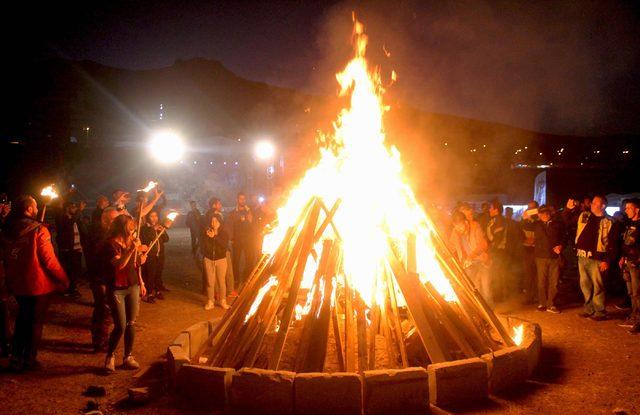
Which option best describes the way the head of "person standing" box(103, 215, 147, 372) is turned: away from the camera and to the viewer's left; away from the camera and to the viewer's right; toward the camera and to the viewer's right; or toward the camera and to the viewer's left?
toward the camera and to the viewer's right

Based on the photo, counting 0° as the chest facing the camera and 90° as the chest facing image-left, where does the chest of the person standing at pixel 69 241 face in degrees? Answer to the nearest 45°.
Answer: approximately 315°

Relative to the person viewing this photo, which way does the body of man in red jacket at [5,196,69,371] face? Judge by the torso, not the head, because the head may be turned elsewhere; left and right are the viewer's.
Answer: facing away from the viewer and to the right of the viewer

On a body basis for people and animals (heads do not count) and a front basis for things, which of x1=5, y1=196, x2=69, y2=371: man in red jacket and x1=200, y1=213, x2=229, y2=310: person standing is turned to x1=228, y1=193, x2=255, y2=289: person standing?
the man in red jacket

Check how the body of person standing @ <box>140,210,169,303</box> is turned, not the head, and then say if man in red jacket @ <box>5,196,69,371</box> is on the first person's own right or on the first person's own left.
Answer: on the first person's own right
